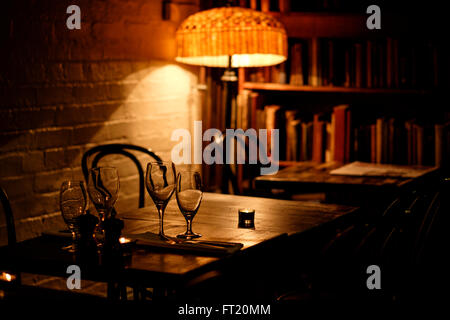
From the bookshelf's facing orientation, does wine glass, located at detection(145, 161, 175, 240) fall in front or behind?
in front

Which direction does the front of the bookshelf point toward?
toward the camera

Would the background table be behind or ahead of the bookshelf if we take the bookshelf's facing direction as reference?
ahead

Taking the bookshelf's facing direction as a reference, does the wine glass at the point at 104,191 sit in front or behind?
in front

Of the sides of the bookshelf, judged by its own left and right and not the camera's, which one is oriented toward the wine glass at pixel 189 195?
front

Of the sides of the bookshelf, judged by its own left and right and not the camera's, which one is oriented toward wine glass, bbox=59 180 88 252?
front
